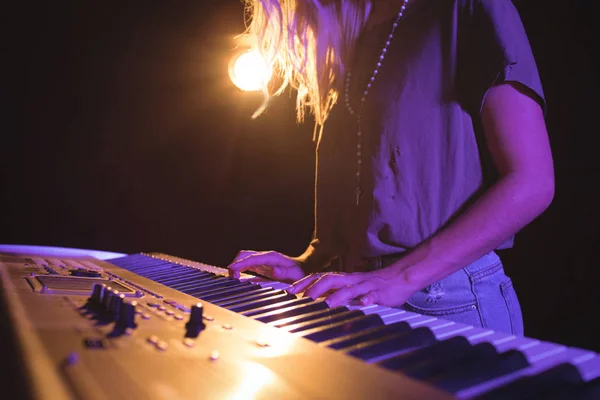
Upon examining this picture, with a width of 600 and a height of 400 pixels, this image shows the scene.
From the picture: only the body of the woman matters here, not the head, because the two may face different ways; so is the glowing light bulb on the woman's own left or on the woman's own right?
on the woman's own right

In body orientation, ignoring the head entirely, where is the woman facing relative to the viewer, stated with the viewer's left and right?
facing the viewer and to the left of the viewer
